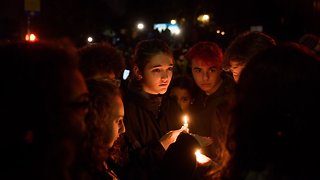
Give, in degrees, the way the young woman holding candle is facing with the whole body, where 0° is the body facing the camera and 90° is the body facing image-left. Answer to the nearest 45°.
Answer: approximately 315°
